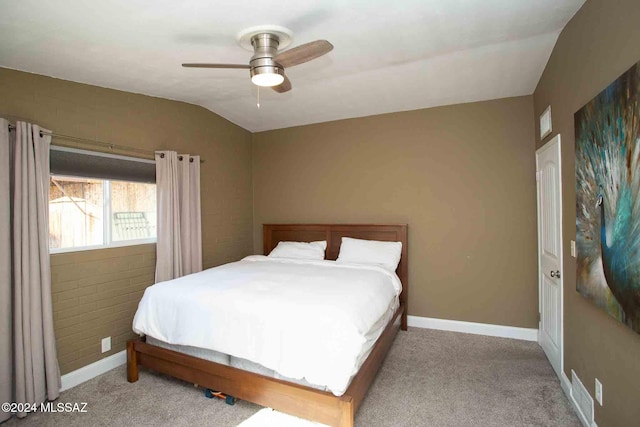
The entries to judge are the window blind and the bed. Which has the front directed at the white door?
the window blind

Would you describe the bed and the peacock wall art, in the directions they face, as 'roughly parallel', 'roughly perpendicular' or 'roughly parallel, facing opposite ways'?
roughly perpendicular

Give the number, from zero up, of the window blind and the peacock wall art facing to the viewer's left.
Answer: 1

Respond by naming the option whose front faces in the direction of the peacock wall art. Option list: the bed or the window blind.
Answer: the window blind

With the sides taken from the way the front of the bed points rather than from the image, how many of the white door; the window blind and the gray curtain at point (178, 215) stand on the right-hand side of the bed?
2

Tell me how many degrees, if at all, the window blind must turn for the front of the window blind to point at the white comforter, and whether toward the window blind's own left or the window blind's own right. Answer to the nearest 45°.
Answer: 0° — it already faces it

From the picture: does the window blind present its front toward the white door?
yes

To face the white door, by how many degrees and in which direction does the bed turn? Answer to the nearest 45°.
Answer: approximately 135° to its left

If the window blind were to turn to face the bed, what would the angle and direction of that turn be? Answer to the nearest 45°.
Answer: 0° — it already faces it

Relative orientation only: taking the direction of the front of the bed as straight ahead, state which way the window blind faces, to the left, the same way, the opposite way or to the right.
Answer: to the left

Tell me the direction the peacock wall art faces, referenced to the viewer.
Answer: facing to the left of the viewer
